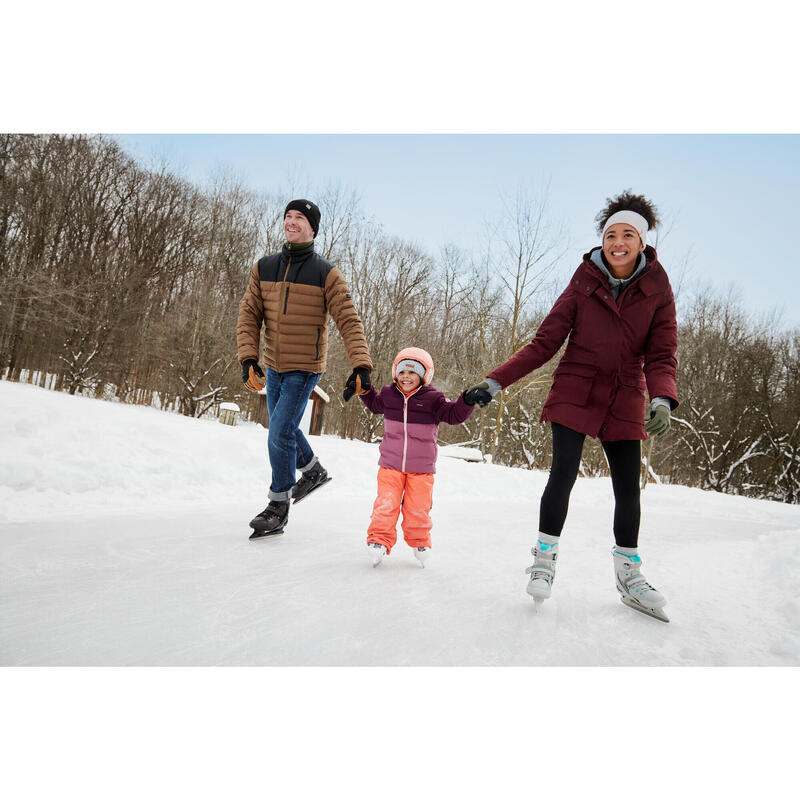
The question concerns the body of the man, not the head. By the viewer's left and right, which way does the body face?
facing the viewer and to the left of the viewer

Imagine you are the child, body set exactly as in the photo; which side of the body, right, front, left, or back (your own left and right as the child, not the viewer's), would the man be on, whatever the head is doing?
right

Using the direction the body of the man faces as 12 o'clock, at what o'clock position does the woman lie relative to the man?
The woman is roughly at 9 o'clock from the man.

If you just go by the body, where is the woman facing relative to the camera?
toward the camera

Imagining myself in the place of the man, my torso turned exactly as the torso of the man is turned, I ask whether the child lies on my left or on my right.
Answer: on my left

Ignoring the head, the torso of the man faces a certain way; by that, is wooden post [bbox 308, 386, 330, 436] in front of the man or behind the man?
behind

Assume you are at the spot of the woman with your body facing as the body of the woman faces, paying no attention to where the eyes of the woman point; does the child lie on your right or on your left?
on your right

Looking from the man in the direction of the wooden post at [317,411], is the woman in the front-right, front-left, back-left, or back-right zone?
back-right

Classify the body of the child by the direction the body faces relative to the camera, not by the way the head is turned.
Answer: toward the camera

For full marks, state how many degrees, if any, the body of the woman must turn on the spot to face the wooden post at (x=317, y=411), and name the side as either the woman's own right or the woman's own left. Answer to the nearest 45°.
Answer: approximately 135° to the woman's own right

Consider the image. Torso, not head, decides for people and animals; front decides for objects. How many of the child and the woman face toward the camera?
2

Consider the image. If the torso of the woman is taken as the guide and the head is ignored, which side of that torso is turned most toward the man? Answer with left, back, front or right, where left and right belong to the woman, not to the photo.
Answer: right
